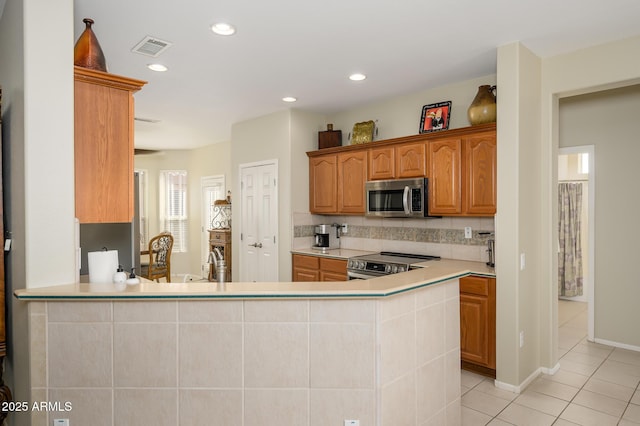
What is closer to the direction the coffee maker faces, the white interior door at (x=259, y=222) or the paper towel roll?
the paper towel roll

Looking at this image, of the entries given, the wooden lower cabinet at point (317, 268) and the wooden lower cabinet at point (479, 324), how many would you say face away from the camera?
0

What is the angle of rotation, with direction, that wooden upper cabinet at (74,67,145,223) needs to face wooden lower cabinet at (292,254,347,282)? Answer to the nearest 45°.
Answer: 0° — it already faces it

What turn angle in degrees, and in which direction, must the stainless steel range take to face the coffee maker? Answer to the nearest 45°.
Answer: approximately 90° to its right

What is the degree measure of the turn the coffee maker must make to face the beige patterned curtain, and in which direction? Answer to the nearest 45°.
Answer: approximately 135° to its left
